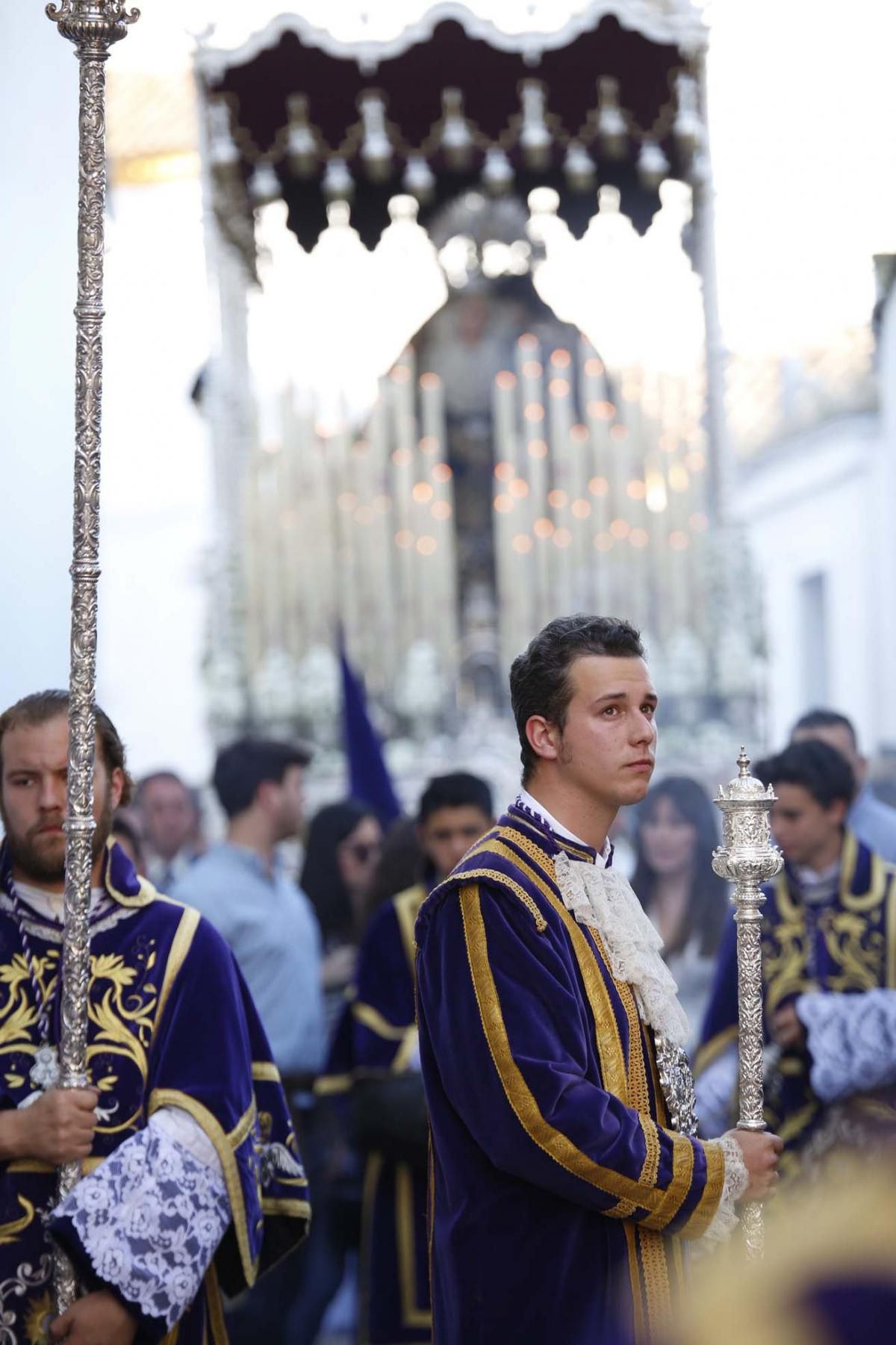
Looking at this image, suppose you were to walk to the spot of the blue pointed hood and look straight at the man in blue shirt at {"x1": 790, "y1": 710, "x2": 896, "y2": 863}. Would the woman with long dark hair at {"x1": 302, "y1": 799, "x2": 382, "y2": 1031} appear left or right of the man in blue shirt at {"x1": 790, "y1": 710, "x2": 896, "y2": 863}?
right

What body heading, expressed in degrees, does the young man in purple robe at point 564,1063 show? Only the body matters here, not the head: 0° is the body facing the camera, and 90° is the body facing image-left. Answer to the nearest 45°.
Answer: approximately 315°

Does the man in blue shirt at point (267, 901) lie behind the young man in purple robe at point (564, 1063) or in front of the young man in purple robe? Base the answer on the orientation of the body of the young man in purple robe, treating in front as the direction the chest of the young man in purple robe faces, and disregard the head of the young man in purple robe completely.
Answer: behind

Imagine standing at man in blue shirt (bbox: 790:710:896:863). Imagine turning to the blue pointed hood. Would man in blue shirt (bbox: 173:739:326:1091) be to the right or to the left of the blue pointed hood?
left

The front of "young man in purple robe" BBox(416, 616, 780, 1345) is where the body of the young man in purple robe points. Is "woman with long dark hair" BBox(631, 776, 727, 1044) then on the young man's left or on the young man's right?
on the young man's left

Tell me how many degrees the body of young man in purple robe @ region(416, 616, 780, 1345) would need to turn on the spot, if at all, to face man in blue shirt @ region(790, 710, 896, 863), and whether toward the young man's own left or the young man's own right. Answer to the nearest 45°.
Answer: approximately 135° to the young man's own left

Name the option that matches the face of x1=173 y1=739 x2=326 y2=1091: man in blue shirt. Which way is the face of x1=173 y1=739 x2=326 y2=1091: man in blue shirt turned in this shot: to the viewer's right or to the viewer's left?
to the viewer's right

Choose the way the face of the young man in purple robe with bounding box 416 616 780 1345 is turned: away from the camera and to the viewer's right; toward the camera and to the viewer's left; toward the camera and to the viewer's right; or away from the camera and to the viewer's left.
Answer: toward the camera and to the viewer's right

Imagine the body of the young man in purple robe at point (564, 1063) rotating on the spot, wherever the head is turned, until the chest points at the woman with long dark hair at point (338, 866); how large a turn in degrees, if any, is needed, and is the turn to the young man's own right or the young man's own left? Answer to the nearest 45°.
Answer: approximately 135° to the young man's own left
